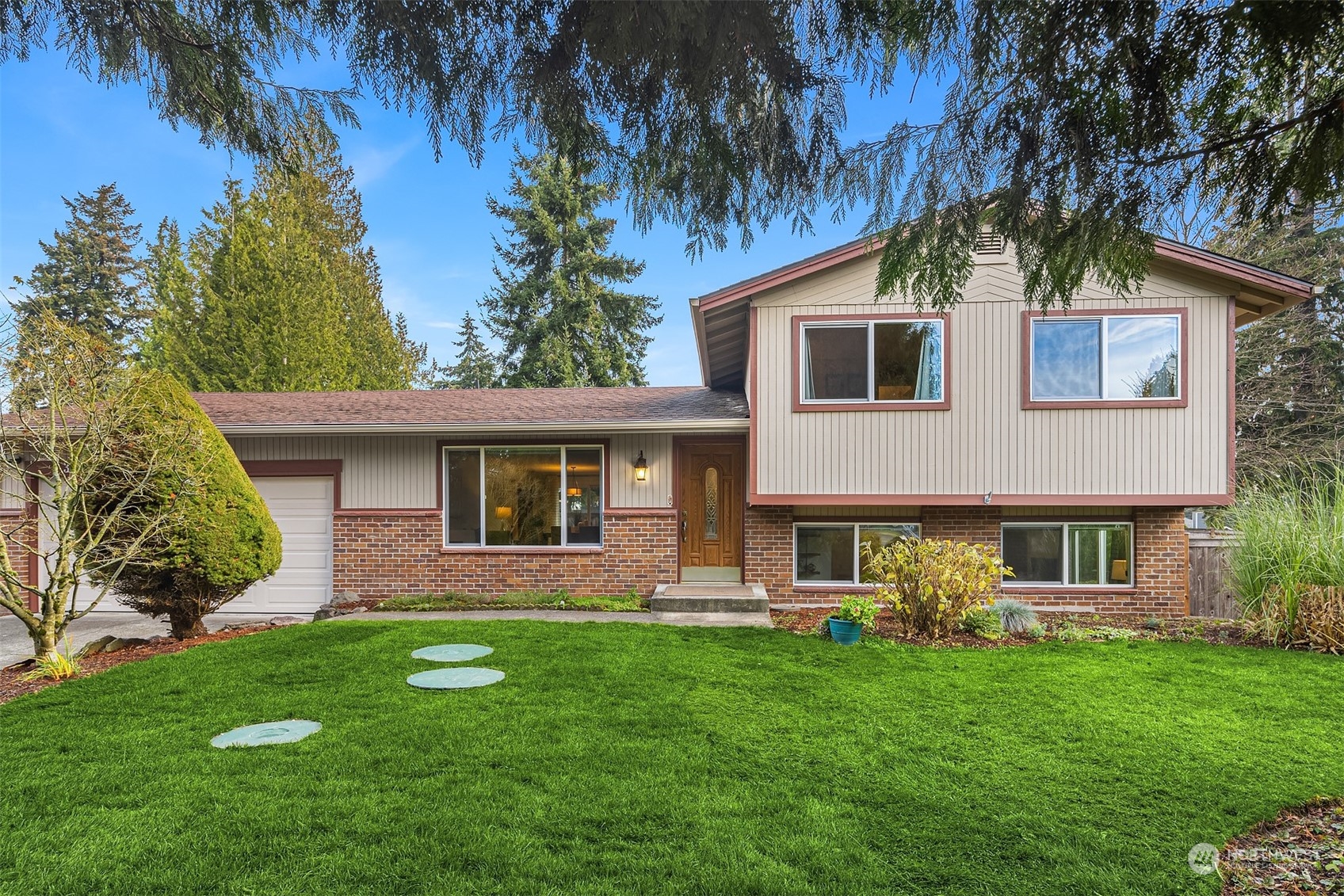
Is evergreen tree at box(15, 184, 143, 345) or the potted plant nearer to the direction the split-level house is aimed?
the potted plant

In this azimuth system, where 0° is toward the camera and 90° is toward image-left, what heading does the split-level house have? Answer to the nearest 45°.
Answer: approximately 0°

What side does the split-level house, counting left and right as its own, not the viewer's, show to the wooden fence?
left

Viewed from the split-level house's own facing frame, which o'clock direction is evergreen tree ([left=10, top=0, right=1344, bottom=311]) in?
The evergreen tree is roughly at 12 o'clock from the split-level house.

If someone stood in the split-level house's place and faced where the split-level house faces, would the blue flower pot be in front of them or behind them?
in front

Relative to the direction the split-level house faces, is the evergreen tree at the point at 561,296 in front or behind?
behind

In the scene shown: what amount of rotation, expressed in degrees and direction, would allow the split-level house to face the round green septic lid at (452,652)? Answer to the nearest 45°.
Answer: approximately 45° to its right

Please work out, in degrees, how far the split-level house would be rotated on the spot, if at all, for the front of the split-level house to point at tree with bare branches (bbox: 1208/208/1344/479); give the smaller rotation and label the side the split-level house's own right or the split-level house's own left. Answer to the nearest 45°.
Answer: approximately 135° to the split-level house's own left
